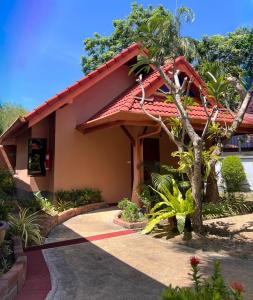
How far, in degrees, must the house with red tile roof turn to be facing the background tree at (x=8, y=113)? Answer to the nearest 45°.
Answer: approximately 180°

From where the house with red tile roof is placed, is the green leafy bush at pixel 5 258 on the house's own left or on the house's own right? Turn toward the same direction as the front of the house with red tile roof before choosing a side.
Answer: on the house's own right

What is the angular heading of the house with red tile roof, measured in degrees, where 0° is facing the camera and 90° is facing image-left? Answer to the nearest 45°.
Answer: approximately 315°

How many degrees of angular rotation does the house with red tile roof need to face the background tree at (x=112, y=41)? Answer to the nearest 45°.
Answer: approximately 135° to its left

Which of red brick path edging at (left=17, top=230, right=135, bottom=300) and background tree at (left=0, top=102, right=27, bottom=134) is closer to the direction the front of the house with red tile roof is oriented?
the red brick path edging

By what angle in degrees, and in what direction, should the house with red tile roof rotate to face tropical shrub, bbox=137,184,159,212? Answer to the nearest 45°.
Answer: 0° — it already faces it

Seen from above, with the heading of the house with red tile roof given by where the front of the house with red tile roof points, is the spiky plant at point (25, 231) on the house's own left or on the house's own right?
on the house's own right
